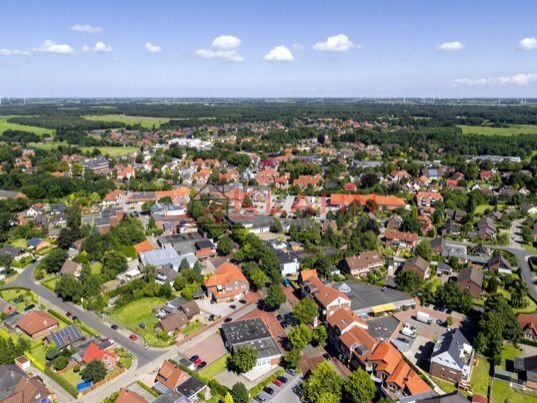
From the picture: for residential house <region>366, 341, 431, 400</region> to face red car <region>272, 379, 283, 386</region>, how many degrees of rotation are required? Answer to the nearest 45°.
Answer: approximately 45° to its right

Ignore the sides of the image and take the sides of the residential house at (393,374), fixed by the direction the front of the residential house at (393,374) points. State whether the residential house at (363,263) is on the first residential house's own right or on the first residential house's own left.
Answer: on the first residential house's own right

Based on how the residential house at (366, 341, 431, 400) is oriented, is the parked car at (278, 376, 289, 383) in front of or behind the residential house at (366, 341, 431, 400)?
in front

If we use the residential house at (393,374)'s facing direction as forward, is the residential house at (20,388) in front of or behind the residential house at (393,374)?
in front

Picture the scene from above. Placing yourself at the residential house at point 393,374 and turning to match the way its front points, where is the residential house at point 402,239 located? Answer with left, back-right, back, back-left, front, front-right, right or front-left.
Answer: back-right

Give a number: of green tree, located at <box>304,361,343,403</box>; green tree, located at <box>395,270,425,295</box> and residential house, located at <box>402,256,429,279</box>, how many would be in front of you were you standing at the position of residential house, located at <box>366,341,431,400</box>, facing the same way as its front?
1

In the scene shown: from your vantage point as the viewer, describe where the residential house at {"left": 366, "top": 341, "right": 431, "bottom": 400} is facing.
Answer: facing the viewer and to the left of the viewer

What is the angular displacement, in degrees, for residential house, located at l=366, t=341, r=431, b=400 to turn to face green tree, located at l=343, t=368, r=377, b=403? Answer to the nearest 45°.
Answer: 0° — it already faces it

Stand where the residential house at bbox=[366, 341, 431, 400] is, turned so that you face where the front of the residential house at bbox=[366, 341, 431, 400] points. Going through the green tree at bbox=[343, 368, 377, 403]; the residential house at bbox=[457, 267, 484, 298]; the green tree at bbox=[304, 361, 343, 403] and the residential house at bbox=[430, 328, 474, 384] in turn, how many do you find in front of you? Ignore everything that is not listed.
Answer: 2

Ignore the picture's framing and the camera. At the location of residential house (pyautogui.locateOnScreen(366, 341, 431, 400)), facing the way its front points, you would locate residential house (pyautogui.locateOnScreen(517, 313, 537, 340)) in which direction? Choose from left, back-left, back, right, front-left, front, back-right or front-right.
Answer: back

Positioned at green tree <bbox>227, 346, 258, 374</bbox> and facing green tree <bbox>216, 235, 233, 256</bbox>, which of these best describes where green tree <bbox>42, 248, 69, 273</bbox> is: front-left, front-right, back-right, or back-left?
front-left

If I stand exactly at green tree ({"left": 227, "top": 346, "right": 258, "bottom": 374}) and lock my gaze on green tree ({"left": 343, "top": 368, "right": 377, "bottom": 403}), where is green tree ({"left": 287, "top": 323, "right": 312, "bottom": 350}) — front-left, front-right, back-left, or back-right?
front-left

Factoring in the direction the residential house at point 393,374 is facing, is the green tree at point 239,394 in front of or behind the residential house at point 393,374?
in front

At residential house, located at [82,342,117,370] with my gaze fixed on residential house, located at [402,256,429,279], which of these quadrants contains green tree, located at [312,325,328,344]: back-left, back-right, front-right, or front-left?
front-right

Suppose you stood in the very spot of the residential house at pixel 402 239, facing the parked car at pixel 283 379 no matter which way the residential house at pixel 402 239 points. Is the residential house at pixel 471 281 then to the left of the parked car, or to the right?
left

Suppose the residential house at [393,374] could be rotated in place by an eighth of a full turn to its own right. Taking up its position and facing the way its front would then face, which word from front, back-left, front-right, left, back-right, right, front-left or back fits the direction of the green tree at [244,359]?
front

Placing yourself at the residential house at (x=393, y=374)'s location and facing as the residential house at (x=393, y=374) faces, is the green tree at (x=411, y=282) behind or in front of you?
behind
